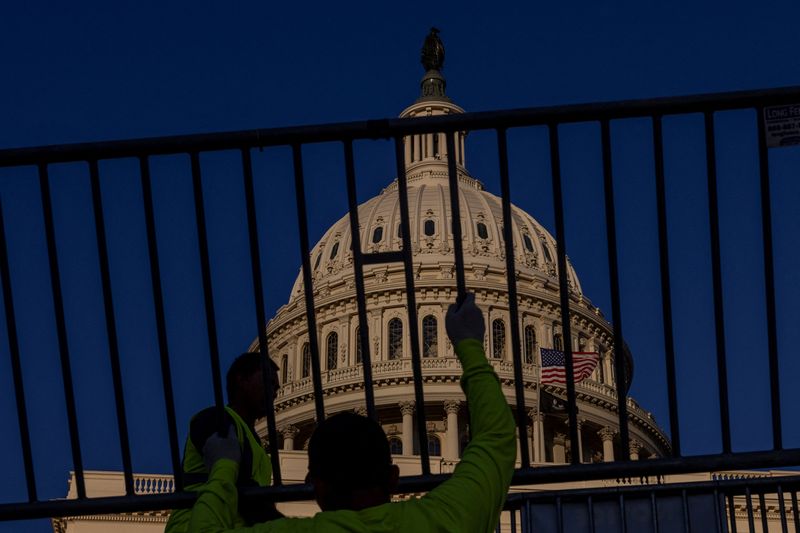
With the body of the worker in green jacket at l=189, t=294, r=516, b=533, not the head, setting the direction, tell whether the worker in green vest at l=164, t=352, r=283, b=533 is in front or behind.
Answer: in front

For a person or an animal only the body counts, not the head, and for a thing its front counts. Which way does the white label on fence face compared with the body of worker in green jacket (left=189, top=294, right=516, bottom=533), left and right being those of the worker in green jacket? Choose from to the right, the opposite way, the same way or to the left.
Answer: the opposite way

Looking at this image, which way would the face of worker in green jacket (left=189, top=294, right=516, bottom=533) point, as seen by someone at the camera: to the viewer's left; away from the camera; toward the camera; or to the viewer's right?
away from the camera

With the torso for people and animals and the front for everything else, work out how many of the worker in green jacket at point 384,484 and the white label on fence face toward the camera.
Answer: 1

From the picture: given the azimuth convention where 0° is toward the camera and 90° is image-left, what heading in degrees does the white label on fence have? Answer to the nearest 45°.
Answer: approximately 0°

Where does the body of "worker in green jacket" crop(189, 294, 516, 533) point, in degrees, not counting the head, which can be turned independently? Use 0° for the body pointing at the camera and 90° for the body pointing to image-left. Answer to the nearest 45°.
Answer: approximately 180°

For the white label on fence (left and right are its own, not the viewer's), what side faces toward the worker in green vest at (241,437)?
right
